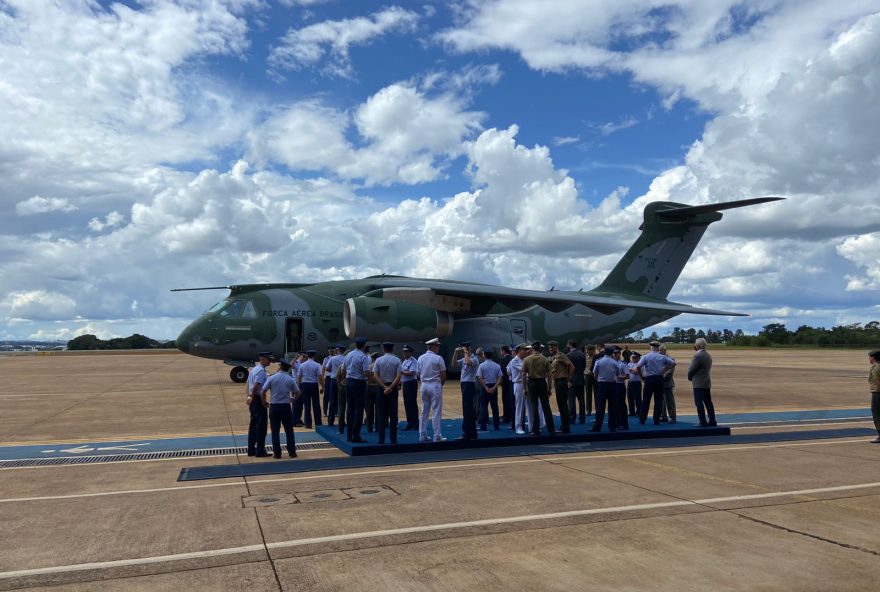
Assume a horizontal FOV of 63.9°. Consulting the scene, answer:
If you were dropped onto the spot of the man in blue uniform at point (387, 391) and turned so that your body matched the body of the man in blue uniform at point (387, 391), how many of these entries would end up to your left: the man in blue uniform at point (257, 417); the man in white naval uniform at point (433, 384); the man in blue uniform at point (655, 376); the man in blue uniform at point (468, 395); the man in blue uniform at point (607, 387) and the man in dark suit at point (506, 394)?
1

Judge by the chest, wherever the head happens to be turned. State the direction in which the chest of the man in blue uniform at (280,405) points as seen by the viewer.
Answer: away from the camera

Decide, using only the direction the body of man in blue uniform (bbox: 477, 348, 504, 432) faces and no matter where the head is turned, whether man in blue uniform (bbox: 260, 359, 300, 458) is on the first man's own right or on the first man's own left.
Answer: on the first man's own left

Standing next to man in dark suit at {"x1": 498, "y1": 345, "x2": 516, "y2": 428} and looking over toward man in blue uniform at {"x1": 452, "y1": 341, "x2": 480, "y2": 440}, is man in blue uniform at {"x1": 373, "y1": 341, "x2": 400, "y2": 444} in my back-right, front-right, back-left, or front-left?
front-right

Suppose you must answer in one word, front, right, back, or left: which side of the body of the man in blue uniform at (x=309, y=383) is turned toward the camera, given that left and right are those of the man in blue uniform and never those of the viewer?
back

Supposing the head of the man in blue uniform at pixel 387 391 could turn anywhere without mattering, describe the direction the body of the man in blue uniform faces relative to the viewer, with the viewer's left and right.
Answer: facing away from the viewer

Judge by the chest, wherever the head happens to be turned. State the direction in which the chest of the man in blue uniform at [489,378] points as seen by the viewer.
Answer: away from the camera

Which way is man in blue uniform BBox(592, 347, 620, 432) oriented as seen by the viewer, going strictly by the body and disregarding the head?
away from the camera
